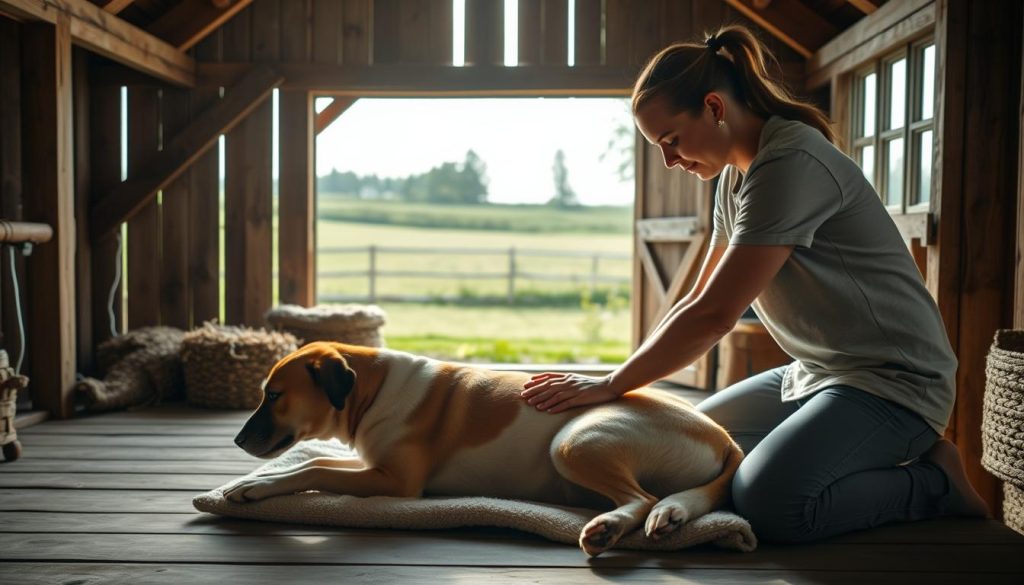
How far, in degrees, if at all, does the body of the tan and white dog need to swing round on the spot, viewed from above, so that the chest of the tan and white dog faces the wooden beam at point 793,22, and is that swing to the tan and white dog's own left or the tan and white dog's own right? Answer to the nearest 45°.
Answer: approximately 135° to the tan and white dog's own right

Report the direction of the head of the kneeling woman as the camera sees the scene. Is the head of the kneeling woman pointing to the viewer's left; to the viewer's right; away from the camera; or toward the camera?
to the viewer's left

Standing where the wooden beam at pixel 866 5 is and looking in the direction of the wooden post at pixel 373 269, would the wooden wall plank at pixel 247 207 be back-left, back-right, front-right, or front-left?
front-left

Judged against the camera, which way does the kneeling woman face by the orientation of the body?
to the viewer's left

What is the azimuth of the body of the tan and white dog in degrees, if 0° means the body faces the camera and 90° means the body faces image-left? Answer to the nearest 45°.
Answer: approximately 90°

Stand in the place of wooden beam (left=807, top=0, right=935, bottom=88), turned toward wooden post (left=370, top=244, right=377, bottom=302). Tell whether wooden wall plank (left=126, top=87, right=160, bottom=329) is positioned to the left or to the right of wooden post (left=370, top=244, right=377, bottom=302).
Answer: left

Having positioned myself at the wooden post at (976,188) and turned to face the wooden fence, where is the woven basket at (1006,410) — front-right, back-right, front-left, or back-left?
back-left

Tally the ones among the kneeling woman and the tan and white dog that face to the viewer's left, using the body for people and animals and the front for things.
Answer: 2

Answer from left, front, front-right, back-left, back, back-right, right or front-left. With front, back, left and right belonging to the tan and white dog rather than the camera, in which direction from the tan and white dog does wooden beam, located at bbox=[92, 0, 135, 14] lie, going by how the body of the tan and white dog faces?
front-right

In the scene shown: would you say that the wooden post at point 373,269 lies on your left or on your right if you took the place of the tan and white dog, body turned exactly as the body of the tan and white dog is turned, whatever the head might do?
on your right

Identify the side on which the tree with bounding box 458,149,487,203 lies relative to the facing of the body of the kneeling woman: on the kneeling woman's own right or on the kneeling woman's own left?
on the kneeling woman's own right

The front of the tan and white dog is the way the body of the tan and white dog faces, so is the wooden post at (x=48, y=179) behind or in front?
in front

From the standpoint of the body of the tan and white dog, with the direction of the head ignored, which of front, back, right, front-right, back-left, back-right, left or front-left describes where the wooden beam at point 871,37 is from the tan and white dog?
back-right

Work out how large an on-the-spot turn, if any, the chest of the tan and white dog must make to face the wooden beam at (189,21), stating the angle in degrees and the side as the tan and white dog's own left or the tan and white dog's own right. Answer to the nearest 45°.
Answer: approximately 45° to the tan and white dog's own right

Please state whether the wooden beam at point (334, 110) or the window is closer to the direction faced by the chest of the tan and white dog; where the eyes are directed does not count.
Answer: the wooden beam

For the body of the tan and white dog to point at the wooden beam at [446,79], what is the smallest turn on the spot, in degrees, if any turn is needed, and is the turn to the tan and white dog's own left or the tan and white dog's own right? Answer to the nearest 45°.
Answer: approximately 90° to the tan and white dog's own right

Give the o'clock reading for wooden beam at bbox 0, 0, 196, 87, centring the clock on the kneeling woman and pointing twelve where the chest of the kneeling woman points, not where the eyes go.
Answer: The wooden beam is roughly at 1 o'clock from the kneeling woman.
